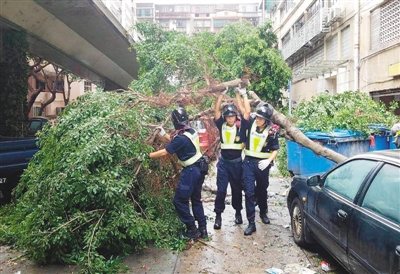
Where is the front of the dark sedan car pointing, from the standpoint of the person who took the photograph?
facing away from the viewer and to the left of the viewer

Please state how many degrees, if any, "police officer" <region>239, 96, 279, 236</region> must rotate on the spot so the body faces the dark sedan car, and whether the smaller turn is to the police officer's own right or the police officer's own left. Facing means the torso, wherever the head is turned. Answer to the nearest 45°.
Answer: approximately 90° to the police officer's own left

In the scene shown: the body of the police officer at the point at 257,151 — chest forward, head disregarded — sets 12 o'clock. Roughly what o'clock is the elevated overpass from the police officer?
The elevated overpass is roughly at 3 o'clock from the police officer.

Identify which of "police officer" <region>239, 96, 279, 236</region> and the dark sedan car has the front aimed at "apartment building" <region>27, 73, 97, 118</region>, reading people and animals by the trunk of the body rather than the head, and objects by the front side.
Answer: the dark sedan car

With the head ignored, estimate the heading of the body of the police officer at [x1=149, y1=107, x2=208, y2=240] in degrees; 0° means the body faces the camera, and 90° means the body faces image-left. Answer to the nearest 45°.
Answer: approximately 135°

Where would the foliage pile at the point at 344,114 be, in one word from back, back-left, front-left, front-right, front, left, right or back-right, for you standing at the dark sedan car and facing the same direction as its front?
front-right

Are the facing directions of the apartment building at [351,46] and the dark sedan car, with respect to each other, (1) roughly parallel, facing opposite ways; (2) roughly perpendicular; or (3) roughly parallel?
roughly perpendicular

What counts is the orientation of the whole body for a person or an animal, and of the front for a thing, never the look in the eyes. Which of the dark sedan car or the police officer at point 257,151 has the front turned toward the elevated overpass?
the dark sedan car

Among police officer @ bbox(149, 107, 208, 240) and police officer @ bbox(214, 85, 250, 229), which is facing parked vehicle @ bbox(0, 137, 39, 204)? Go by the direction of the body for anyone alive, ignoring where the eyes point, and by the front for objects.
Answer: police officer @ bbox(149, 107, 208, 240)

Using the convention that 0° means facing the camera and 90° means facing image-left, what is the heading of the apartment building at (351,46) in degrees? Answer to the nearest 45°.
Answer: approximately 45°

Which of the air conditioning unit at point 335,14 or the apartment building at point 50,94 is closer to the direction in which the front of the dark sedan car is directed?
the apartment building

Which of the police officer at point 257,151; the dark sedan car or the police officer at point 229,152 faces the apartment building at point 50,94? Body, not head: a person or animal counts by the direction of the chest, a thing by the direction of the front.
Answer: the dark sedan car

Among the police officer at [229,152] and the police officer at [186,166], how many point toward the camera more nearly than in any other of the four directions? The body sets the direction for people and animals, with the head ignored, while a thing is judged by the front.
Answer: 1
